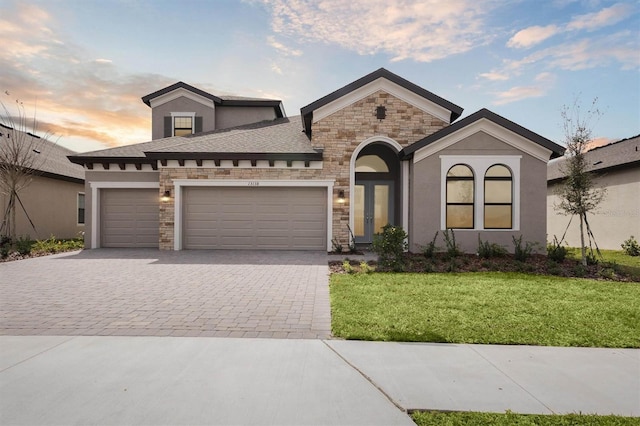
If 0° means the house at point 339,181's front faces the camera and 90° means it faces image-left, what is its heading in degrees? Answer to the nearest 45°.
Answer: approximately 0°

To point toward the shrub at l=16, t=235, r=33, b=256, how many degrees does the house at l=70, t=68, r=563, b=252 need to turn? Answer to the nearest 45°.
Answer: approximately 90° to its right

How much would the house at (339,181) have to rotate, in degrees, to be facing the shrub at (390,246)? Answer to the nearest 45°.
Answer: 0° — it already faces it

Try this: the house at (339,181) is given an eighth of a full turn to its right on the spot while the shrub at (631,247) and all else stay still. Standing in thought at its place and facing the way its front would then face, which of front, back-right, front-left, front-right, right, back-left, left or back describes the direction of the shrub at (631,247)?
back-left

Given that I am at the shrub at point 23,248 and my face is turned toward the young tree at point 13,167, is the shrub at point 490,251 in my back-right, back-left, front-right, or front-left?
back-right

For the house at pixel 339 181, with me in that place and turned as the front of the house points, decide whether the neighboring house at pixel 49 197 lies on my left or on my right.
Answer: on my right

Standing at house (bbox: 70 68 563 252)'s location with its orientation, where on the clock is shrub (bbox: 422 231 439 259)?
The shrub is roughly at 10 o'clock from the house.

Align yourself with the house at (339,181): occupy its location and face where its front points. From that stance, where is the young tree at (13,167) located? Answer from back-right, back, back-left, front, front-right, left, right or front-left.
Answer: right

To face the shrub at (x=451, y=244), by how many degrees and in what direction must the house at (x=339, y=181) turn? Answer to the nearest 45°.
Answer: approximately 45° to its left
